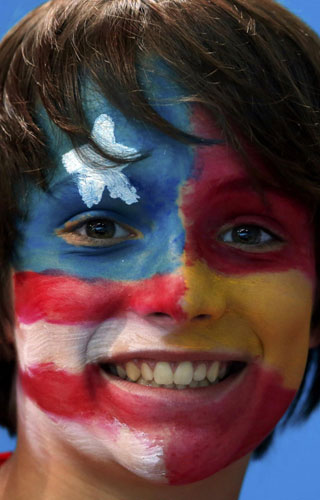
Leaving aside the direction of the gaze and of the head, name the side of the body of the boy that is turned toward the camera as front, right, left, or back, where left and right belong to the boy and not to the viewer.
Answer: front
